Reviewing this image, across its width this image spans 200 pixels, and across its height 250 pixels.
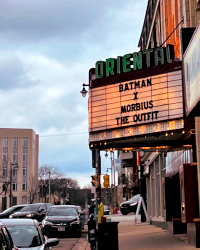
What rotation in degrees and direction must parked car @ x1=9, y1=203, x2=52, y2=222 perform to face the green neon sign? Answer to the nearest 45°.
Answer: approximately 45° to its left

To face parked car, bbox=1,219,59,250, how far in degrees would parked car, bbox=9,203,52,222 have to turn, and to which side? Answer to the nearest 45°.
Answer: approximately 45° to its left

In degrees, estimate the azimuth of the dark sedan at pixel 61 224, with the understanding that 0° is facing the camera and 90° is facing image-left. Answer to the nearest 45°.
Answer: approximately 0°

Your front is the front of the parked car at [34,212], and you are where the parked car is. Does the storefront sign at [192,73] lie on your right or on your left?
on your left
